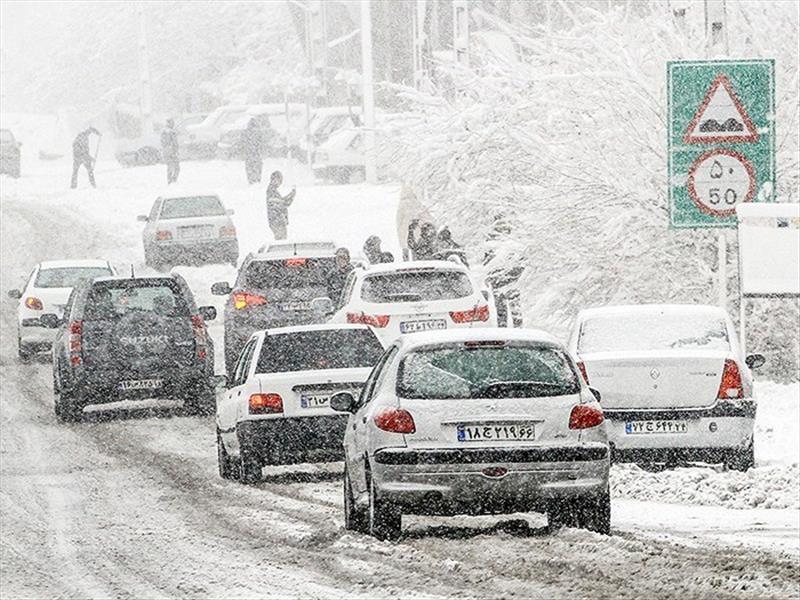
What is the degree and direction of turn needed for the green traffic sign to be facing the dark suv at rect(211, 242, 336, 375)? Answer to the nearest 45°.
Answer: approximately 135° to its right

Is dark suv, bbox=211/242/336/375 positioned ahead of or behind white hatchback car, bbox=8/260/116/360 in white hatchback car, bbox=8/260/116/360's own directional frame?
behind

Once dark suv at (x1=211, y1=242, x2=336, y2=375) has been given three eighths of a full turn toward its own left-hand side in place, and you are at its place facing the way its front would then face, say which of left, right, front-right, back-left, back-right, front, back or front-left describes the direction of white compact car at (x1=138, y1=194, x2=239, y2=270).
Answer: back-right

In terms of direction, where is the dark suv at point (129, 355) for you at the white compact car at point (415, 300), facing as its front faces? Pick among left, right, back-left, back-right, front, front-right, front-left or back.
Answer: left

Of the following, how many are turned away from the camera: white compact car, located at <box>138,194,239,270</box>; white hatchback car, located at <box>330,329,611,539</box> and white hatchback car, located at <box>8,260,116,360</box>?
3

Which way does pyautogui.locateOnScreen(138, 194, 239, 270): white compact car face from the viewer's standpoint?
away from the camera

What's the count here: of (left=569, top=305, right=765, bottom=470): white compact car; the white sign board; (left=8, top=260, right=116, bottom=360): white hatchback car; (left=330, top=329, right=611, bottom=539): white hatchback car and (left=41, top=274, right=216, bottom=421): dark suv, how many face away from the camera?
4

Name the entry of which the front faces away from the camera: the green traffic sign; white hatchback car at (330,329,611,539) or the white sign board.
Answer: the white hatchback car

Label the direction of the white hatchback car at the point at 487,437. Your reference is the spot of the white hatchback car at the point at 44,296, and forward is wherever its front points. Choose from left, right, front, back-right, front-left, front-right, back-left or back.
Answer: back

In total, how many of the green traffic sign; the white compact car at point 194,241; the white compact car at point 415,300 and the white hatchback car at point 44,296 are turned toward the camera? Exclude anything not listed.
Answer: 1

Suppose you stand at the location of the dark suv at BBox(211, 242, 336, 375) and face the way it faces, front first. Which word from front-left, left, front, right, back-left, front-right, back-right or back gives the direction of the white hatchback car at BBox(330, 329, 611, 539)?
back

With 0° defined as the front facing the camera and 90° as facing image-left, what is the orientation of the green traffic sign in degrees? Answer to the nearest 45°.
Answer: approximately 0°

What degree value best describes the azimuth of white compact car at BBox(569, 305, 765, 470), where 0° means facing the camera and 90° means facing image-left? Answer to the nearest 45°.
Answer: approximately 180°

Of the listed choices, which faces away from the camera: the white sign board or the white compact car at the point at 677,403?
the white compact car
